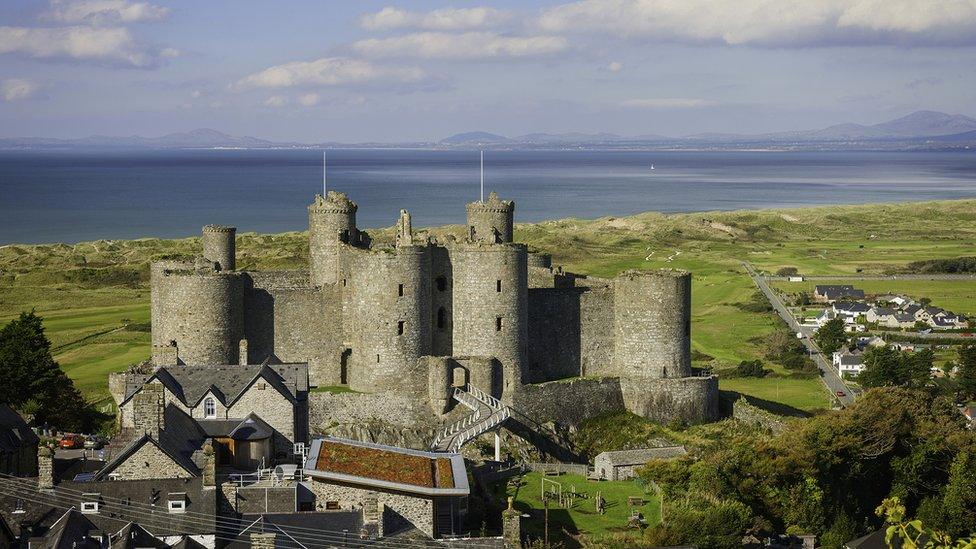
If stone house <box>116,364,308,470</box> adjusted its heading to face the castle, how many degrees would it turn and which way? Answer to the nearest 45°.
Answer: approximately 135° to its left

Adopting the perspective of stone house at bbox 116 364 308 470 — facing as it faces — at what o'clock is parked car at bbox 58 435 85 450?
The parked car is roughly at 4 o'clock from the stone house.

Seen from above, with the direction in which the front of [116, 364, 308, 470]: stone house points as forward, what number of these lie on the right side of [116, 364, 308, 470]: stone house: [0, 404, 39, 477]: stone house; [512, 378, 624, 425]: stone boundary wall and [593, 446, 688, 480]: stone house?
1

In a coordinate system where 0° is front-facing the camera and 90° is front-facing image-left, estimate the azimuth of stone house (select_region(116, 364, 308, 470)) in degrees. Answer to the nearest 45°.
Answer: approximately 0°

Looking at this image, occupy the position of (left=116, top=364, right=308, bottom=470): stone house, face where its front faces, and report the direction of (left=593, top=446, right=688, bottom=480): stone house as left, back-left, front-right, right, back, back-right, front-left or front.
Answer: left

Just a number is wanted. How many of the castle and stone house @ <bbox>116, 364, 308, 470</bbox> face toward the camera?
2

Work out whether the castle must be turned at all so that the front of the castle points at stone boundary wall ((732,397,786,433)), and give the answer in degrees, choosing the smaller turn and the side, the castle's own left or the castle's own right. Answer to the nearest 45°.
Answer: approximately 90° to the castle's own left
